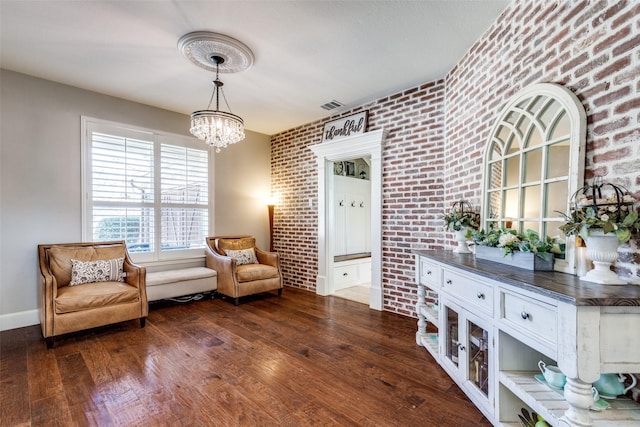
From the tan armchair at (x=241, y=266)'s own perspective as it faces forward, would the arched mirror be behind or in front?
in front

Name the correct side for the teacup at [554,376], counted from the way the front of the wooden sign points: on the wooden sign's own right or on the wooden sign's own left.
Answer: on the wooden sign's own left

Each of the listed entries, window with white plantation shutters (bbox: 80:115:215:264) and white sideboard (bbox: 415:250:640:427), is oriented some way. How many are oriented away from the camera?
0

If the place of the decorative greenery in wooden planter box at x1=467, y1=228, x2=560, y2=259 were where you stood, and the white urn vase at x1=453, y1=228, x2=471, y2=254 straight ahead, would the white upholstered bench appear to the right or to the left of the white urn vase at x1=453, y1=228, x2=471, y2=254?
left

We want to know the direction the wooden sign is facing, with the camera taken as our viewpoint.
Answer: facing the viewer and to the left of the viewer

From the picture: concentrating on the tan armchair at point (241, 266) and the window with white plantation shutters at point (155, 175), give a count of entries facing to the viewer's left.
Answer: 0

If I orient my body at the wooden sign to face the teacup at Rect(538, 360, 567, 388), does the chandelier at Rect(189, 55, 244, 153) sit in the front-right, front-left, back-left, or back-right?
front-right

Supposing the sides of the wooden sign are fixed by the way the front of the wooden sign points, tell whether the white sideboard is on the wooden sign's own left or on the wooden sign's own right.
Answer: on the wooden sign's own left

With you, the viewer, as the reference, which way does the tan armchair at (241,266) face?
facing the viewer and to the right of the viewer

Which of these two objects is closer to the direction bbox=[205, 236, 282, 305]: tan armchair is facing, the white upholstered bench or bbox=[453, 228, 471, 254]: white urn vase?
the white urn vase

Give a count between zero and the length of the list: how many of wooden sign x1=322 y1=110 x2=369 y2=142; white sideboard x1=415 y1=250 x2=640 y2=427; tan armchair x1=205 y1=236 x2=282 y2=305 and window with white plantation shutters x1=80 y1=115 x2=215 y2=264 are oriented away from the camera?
0

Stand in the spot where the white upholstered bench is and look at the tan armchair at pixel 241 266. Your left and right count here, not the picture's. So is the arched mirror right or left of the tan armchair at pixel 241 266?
right
